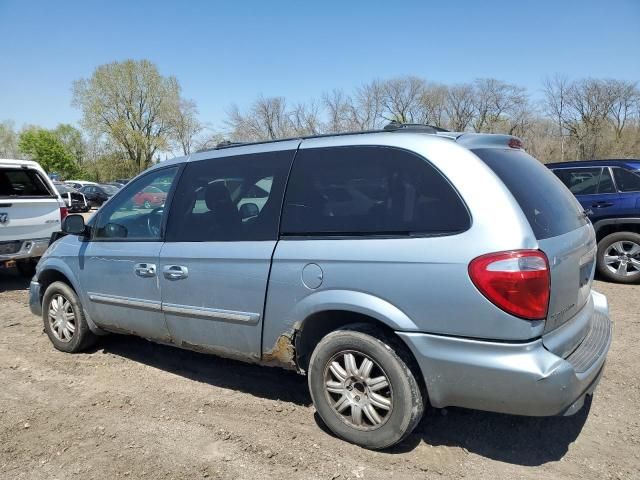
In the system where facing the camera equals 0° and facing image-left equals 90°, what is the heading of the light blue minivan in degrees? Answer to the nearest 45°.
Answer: approximately 135°

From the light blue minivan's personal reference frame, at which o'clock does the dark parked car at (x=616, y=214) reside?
The dark parked car is roughly at 3 o'clock from the light blue minivan.
